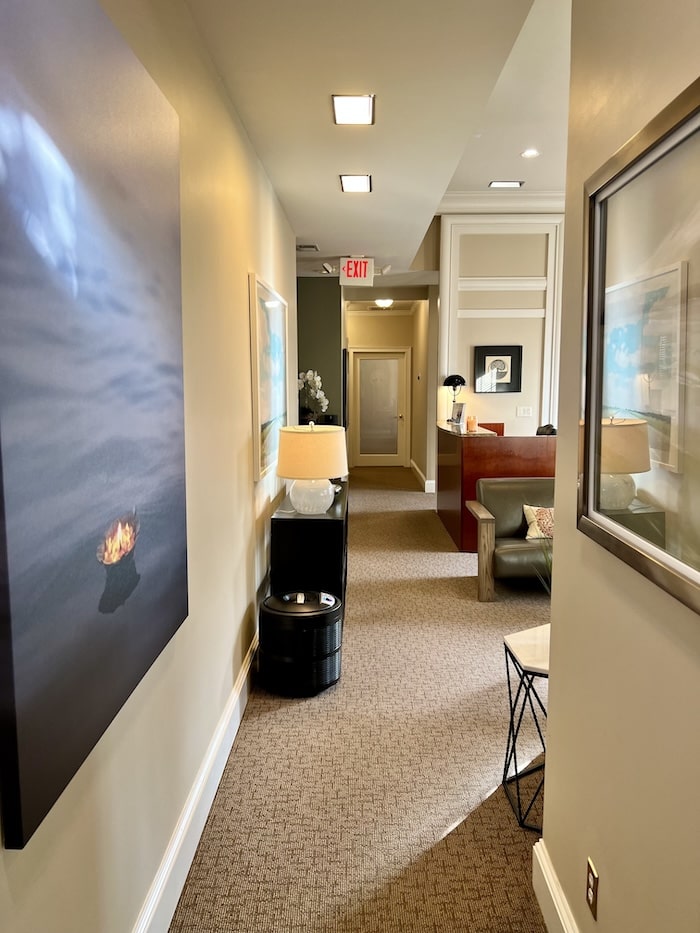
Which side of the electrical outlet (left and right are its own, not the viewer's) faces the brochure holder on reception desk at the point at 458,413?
right

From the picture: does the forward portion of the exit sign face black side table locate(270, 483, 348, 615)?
yes

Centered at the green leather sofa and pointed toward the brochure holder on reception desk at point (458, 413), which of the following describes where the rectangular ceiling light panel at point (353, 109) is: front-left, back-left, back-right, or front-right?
back-left

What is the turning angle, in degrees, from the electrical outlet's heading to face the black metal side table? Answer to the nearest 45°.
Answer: approximately 90° to its right

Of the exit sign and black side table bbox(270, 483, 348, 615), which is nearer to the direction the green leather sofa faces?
the black side table

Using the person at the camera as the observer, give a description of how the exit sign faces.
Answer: facing the viewer

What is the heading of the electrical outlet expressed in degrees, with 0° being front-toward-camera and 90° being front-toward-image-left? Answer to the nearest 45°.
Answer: approximately 90°

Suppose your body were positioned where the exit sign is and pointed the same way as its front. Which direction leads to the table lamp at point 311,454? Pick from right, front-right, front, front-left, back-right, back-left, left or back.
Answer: front

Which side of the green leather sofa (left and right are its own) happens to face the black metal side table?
front

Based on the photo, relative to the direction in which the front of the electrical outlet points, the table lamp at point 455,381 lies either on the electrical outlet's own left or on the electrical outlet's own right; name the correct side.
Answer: on the electrical outlet's own right

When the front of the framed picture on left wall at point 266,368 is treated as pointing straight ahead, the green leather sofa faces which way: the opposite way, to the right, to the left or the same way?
to the right

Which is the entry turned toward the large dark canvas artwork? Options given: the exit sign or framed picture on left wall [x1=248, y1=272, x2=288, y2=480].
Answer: the exit sign

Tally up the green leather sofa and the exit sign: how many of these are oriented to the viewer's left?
0

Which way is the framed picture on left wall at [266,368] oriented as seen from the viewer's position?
to the viewer's right

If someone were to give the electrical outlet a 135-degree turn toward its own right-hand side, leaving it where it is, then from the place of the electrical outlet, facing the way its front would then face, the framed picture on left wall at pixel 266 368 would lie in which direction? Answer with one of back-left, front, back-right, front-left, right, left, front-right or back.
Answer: left

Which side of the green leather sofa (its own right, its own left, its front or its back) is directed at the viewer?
front
